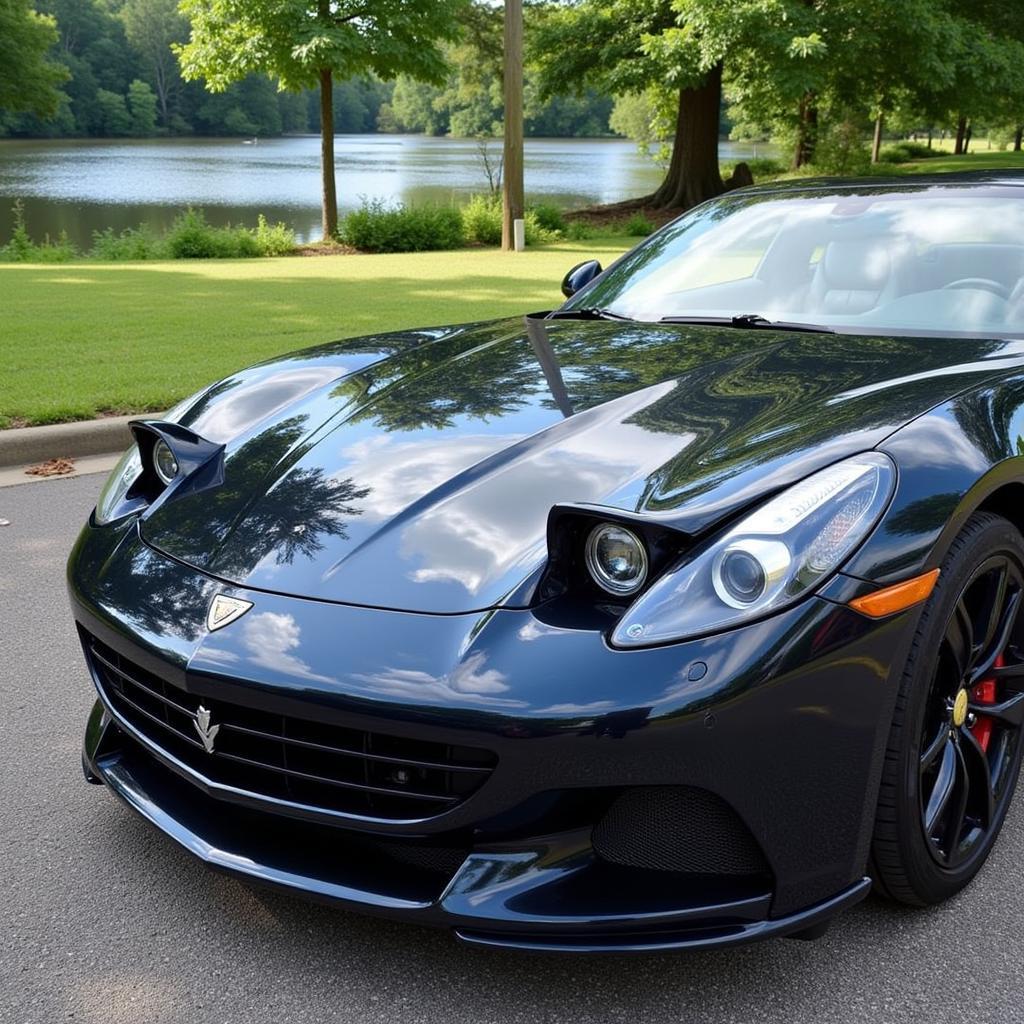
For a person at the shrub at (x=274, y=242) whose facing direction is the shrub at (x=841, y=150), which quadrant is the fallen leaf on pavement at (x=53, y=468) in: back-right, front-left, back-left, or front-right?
back-right

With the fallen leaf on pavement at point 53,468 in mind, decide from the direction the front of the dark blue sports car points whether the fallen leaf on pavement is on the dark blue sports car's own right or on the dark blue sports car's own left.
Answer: on the dark blue sports car's own right

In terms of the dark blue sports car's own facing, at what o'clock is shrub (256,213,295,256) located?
The shrub is roughly at 4 o'clock from the dark blue sports car.

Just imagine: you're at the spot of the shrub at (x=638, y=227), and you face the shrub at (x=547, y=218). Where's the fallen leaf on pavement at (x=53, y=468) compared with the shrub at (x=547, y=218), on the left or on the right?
left

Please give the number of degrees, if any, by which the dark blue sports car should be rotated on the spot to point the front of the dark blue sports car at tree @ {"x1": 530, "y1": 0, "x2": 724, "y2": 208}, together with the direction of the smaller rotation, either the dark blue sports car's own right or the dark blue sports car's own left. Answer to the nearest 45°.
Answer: approximately 135° to the dark blue sports car's own right

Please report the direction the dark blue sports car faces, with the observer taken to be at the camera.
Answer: facing the viewer and to the left of the viewer

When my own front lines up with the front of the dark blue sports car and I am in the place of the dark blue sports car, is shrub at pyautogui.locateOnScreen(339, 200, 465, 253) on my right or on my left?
on my right

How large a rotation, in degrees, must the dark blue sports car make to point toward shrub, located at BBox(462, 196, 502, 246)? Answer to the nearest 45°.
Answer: approximately 135° to its right

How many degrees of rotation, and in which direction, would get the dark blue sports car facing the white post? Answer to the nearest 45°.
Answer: approximately 135° to its right

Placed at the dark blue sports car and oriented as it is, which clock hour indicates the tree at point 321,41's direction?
The tree is roughly at 4 o'clock from the dark blue sports car.

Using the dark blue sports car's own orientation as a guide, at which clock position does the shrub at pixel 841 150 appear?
The shrub is roughly at 5 o'clock from the dark blue sports car.

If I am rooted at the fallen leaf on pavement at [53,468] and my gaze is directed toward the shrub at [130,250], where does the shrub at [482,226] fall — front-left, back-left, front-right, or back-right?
front-right
